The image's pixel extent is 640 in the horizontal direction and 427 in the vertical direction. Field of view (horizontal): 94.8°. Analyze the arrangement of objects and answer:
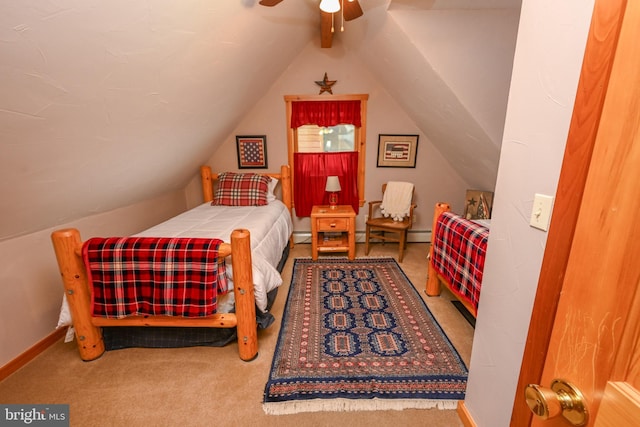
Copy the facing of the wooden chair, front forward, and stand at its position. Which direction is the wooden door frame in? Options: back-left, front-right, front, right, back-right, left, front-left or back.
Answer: front-left

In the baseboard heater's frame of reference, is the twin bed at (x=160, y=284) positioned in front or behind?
in front

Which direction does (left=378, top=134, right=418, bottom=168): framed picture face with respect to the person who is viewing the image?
facing the viewer

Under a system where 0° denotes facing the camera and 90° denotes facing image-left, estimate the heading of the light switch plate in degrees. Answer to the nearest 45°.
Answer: approximately 45°

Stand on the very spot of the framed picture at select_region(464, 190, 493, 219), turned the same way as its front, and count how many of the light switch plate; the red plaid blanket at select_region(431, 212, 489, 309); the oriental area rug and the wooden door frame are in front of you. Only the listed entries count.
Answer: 4

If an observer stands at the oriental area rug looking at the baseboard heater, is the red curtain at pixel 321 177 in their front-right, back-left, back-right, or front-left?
front-left

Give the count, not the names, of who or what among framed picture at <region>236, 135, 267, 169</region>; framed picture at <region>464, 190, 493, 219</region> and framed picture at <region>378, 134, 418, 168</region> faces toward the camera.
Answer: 3

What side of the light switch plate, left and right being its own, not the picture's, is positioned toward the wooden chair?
right

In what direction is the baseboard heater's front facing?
toward the camera
